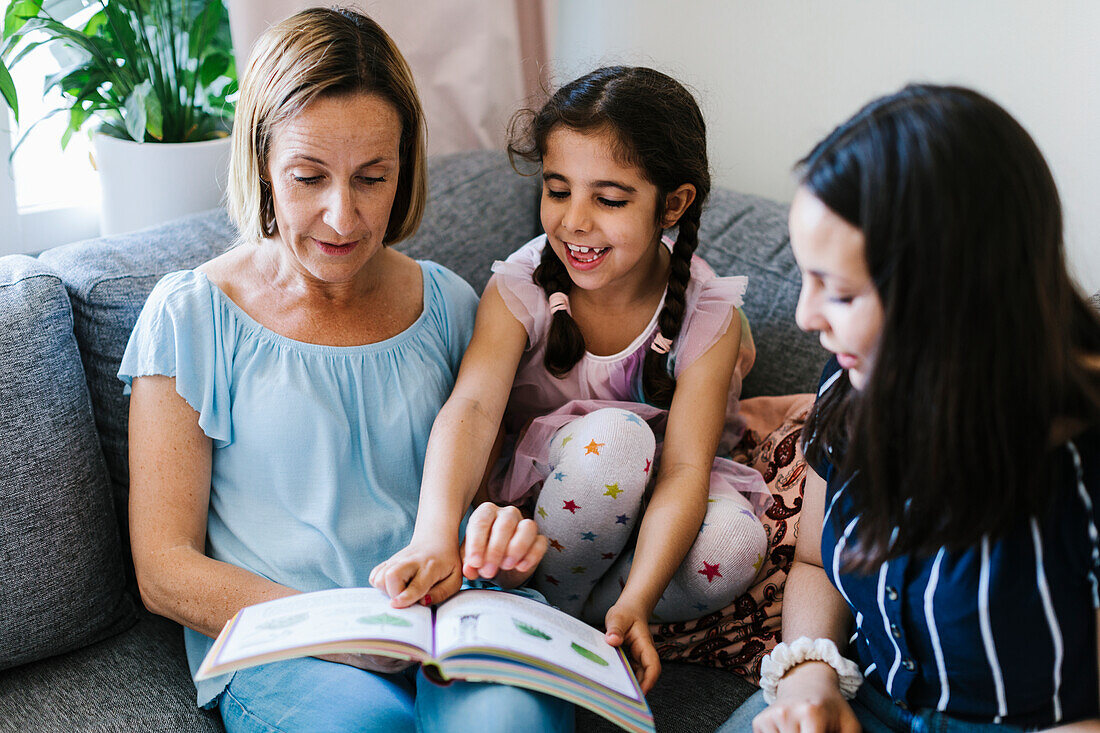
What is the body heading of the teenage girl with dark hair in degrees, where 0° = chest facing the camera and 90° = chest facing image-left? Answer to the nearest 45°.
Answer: approximately 45°

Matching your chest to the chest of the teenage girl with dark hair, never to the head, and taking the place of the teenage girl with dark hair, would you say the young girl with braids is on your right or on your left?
on your right

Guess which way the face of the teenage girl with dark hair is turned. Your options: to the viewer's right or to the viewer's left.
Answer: to the viewer's left

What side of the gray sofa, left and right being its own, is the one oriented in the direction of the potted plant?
back

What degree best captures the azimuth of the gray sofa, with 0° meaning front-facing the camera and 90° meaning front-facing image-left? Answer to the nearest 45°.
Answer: approximately 0°
